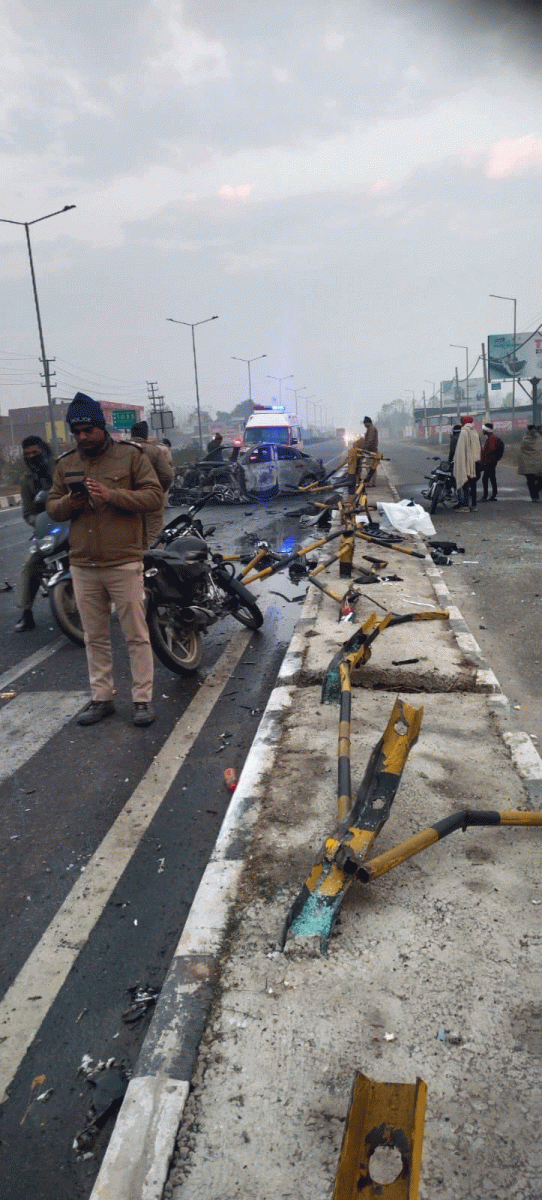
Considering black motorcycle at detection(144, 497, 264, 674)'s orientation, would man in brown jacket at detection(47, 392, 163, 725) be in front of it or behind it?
behind

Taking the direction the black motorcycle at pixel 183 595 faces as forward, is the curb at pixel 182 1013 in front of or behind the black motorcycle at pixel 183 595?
behind

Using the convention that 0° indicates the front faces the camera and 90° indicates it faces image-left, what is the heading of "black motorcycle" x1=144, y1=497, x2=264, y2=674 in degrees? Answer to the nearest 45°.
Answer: approximately 225°

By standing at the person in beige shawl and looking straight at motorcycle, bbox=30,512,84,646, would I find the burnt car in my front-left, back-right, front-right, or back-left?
back-right

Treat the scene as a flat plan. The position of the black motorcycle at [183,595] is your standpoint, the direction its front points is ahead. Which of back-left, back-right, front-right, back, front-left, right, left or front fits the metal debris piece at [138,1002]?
back-right

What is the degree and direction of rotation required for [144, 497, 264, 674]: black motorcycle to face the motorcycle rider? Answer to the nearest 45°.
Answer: approximately 90° to its left

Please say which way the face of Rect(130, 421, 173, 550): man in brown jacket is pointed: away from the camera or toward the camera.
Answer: away from the camera

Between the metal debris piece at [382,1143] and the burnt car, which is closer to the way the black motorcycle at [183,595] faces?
the burnt car
